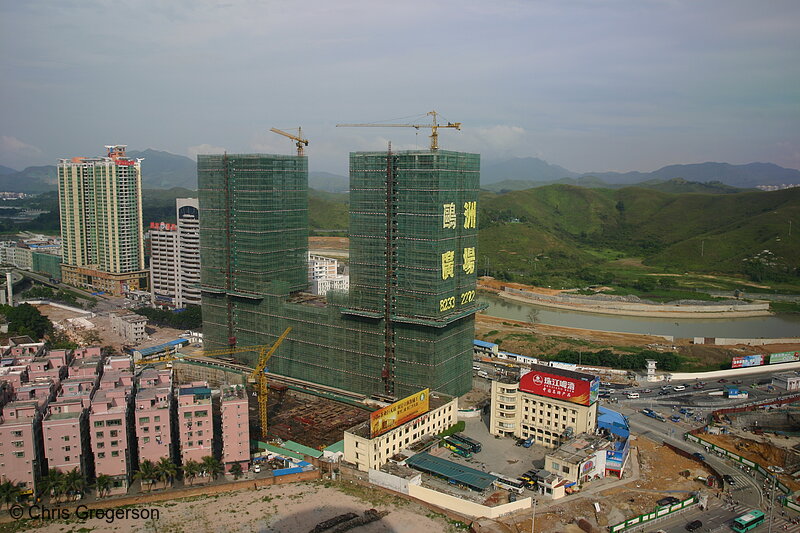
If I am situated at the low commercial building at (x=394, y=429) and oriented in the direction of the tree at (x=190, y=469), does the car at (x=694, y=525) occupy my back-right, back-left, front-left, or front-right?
back-left

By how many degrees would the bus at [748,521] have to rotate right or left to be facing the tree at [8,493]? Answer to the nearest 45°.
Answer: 0° — it already faces it

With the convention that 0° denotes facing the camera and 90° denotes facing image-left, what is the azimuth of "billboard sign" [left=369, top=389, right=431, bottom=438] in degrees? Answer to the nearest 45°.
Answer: approximately 315°

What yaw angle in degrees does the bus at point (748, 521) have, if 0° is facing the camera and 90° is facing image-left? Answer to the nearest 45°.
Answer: approximately 45°

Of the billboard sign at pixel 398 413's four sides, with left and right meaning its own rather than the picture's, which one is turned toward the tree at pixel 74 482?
right

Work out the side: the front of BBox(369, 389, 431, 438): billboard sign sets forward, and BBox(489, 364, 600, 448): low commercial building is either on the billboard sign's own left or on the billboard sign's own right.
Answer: on the billboard sign's own left
